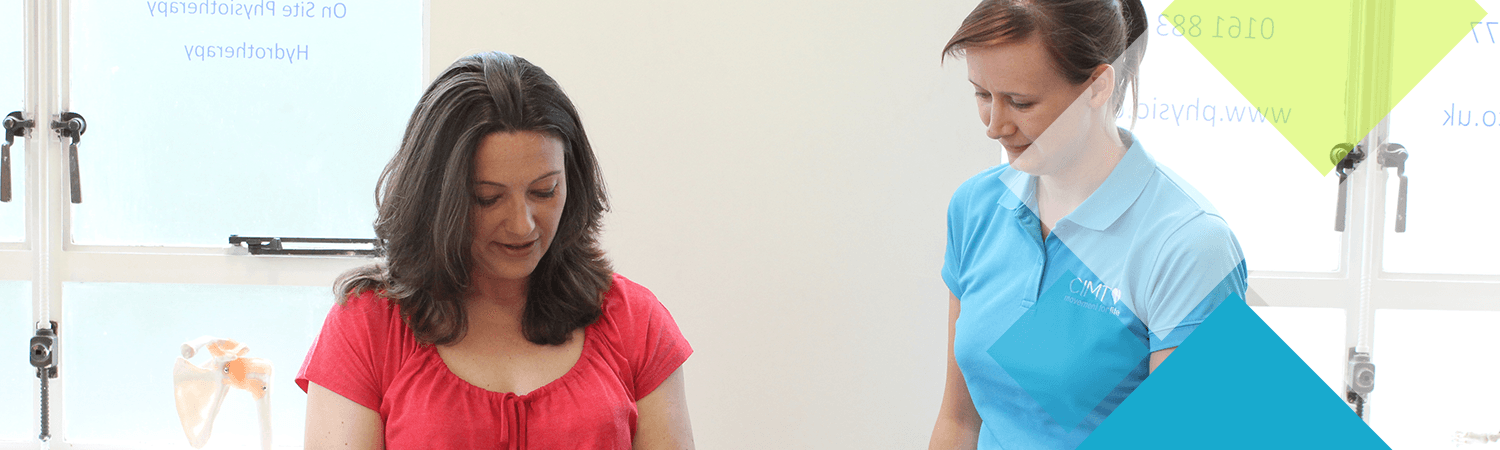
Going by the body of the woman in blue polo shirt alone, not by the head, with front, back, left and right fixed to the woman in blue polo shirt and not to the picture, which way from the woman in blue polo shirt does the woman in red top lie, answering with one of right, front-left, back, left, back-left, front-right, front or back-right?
front-right

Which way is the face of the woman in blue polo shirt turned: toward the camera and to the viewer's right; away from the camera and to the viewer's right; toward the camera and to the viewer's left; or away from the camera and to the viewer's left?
toward the camera and to the viewer's left

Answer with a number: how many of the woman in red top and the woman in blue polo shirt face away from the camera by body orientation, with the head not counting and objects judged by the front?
0

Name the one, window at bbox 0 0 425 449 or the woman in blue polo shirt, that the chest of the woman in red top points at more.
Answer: the woman in blue polo shirt

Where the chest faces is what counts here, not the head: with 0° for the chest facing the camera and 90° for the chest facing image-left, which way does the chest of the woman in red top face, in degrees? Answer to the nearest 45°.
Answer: approximately 0°

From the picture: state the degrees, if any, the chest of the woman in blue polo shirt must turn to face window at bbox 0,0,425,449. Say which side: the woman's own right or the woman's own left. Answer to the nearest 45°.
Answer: approximately 45° to the woman's own right

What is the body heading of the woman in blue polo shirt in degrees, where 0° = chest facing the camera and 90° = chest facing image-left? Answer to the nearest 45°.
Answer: approximately 45°

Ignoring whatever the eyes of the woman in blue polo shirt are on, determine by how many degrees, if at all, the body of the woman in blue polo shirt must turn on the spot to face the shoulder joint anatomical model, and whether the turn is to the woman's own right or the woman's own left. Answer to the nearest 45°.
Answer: approximately 45° to the woman's own right

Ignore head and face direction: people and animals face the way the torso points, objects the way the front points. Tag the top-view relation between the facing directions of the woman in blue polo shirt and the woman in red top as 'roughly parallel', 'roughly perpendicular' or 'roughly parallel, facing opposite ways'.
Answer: roughly perpendicular
